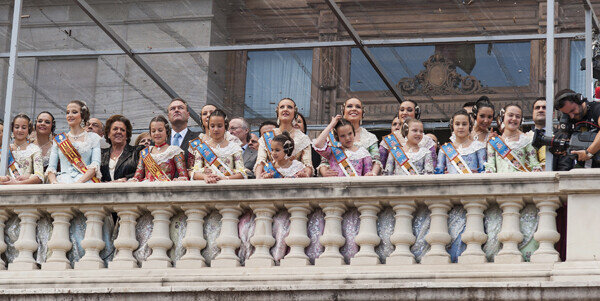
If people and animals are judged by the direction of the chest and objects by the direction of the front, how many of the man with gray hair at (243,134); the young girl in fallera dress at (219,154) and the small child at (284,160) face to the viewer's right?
0

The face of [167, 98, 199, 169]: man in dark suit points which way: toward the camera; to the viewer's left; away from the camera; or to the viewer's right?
toward the camera

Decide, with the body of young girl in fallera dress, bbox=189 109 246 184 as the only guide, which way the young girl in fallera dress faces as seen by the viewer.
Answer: toward the camera

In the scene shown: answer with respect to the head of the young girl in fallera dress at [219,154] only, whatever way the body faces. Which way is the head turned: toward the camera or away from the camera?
toward the camera

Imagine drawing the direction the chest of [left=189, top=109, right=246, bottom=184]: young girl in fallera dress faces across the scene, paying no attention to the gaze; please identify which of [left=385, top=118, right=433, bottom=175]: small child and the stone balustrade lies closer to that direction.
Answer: the stone balustrade

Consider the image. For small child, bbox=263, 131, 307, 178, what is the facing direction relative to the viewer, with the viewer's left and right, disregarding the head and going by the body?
facing the viewer and to the left of the viewer

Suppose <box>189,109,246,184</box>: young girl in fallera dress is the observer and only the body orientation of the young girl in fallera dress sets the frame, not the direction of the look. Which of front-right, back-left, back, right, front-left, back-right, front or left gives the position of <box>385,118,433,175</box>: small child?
left

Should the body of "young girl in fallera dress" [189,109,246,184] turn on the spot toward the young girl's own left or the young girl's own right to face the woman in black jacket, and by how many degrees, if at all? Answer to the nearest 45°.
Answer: approximately 135° to the young girl's own right

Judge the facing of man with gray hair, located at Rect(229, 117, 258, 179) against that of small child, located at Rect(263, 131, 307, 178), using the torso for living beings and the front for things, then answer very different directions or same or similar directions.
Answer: same or similar directions

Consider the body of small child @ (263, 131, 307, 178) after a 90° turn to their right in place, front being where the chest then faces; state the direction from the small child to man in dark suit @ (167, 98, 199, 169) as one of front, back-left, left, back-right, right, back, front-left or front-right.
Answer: front

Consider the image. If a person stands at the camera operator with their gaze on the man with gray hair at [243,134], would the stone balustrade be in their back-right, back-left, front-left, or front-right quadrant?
front-left
